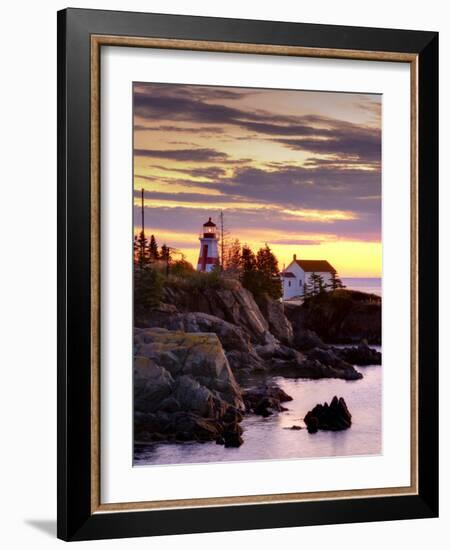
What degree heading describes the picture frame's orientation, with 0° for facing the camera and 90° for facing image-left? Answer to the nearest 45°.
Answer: approximately 315°
